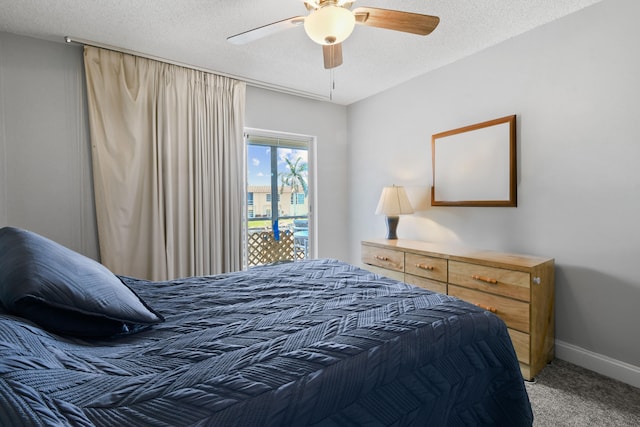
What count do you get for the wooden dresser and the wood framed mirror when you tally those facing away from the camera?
0

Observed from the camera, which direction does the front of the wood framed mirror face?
facing the viewer and to the left of the viewer

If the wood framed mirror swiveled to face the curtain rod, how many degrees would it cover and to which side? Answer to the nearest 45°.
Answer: approximately 45° to its right

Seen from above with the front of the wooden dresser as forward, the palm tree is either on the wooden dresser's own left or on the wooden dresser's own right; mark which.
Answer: on the wooden dresser's own right

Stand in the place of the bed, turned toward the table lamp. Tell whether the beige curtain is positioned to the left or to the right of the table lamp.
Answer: left

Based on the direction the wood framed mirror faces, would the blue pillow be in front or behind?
in front

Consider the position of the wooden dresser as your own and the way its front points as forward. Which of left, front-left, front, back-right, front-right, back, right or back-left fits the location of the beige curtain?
front-right

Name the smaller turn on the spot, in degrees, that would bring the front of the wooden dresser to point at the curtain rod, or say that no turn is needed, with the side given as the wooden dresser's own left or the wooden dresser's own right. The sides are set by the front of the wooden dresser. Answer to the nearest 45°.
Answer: approximately 45° to the wooden dresser's own right
